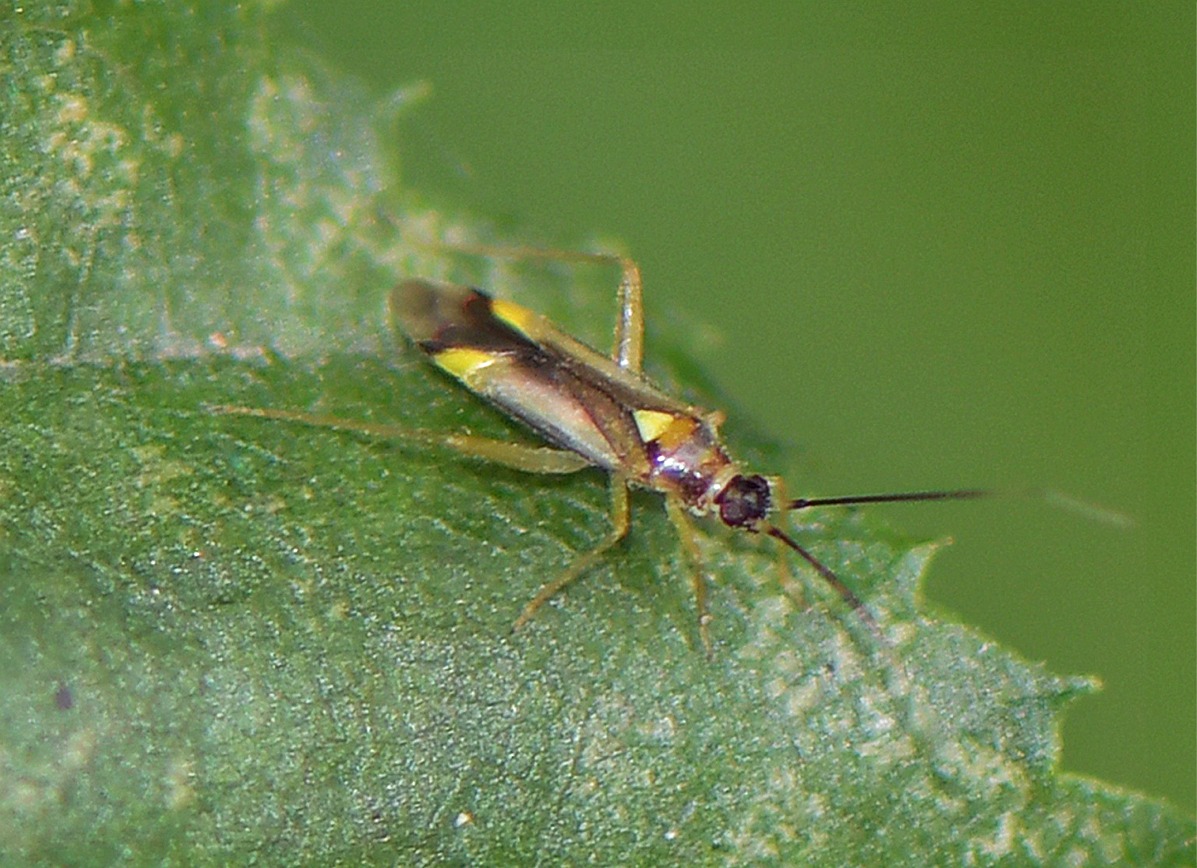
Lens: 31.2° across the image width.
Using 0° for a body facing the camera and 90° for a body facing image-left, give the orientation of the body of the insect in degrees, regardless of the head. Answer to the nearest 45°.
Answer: approximately 315°
